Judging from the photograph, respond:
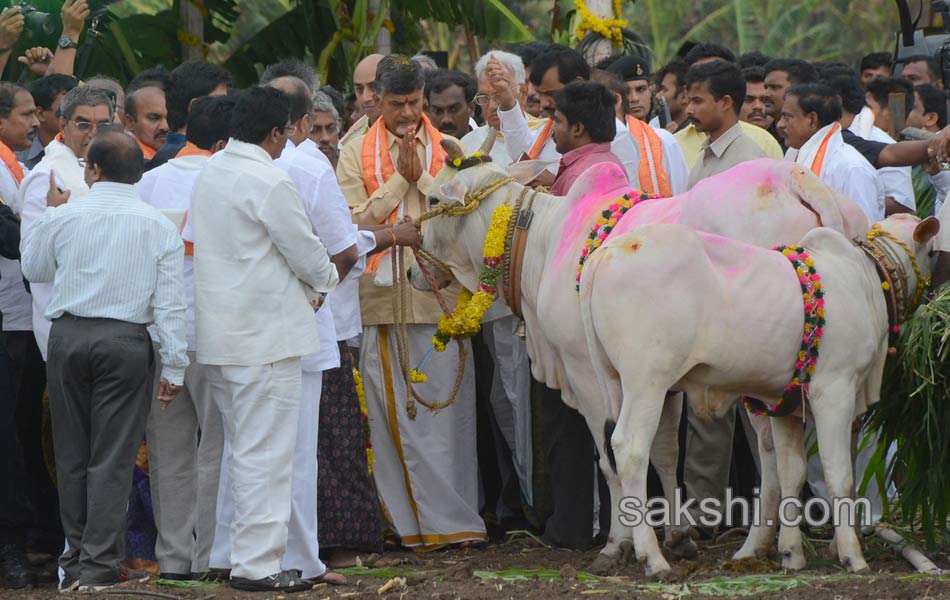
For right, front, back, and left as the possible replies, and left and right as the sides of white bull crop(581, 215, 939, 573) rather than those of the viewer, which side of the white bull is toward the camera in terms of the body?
right

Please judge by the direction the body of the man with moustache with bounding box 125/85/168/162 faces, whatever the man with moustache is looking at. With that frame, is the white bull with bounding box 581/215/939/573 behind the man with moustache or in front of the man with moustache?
in front

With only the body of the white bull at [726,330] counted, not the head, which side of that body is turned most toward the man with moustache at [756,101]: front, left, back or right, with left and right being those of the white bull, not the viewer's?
left

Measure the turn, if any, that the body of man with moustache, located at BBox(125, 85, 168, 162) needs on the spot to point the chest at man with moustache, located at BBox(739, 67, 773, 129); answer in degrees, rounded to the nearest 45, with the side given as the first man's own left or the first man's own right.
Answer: approximately 45° to the first man's own left

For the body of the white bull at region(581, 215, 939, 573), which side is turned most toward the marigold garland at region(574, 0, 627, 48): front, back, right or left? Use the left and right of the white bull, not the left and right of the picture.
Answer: left

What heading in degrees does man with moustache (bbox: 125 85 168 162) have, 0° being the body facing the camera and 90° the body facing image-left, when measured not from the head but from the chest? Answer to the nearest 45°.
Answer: approximately 315°

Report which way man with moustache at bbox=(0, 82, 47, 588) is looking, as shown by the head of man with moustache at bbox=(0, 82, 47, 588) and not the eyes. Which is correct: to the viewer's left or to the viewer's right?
to the viewer's right

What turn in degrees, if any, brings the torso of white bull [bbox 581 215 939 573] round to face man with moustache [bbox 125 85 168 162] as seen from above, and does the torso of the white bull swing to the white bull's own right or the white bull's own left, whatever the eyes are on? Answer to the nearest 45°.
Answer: approximately 180°
